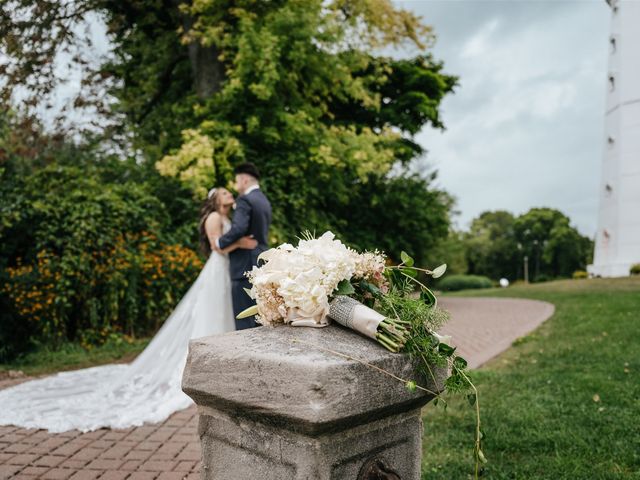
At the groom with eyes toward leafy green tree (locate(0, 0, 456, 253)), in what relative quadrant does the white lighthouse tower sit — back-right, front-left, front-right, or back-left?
front-right

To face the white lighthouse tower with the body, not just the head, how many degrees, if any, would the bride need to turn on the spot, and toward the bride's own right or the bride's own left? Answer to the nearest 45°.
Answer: approximately 45° to the bride's own left

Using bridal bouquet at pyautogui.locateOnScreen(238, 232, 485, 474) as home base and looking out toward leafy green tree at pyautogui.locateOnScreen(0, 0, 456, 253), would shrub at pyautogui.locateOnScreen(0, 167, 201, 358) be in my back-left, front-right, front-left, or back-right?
front-left

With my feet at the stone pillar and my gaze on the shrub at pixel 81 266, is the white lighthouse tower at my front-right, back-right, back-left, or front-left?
front-right

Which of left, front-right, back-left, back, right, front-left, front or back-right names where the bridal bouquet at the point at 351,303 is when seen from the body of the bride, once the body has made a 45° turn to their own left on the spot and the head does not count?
back-right

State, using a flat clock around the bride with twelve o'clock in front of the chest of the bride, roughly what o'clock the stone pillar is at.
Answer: The stone pillar is roughly at 3 o'clock from the bride.

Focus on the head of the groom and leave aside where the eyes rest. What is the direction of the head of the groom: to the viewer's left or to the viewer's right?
to the viewer's left

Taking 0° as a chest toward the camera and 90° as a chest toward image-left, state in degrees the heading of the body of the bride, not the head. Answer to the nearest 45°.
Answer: approximately 270°

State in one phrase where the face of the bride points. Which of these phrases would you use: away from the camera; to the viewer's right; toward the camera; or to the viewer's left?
to the viewer's right
